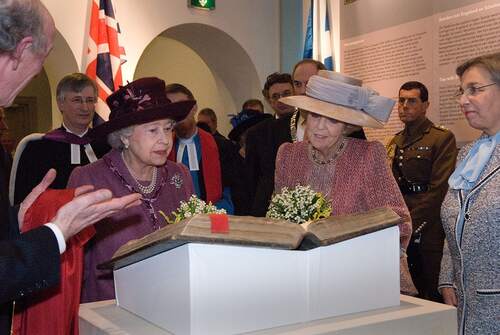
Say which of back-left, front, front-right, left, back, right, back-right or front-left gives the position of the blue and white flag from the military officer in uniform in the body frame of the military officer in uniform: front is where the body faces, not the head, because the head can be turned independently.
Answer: right

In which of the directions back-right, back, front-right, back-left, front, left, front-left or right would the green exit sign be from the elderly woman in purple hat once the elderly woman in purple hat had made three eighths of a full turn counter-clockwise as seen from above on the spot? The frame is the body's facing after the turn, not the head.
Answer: front

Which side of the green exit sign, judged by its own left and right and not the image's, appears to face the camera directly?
front

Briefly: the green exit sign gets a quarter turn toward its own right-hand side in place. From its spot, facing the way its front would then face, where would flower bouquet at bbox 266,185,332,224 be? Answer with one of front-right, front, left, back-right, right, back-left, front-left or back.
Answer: left

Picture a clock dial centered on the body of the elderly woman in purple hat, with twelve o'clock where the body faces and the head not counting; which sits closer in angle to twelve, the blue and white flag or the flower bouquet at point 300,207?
the flower bouquet

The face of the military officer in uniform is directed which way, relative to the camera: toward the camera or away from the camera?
toward the camera

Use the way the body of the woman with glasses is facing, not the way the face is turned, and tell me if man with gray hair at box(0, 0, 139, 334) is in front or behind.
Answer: in front

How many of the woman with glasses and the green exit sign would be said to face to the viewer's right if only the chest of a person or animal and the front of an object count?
0

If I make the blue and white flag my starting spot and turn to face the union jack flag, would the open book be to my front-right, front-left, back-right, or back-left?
front-left

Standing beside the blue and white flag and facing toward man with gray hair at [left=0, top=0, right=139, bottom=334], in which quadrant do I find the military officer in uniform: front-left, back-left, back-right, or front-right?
front-left

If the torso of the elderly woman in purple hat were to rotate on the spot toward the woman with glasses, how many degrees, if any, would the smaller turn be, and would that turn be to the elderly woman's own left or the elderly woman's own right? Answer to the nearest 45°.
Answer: approximately 45° to the elderly woman's own left

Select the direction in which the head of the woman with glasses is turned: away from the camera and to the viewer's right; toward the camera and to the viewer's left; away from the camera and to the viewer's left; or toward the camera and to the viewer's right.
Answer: toward the camera and to the viewer's left

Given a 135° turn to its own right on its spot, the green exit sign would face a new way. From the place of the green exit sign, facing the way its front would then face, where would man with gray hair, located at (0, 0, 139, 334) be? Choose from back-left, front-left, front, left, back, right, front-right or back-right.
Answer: back-left

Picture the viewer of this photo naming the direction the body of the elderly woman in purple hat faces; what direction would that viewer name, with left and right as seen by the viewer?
facing the viewer and to the right of the viewer

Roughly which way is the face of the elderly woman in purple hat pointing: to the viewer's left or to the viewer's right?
to the viewer's right

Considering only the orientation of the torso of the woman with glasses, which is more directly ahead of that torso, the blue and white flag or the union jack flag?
the union jack flag

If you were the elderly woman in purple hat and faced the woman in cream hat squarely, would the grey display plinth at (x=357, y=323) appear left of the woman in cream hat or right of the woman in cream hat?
right

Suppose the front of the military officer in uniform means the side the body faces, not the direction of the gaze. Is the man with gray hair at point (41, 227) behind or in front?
in front

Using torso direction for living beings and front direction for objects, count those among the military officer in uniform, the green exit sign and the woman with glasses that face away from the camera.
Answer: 0

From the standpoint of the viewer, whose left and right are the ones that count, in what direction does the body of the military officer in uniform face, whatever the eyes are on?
facing the viewer and to the left of the viewer

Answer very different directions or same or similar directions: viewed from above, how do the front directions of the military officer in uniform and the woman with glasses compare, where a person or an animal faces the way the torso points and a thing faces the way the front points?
same or similar directions
